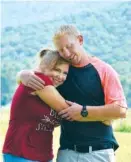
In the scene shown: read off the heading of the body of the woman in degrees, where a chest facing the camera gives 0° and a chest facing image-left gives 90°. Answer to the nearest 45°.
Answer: approximately 315°

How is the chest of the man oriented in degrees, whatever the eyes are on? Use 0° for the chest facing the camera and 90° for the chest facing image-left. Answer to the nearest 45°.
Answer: approximately 45°

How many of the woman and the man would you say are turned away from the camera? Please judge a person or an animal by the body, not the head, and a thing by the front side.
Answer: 0
